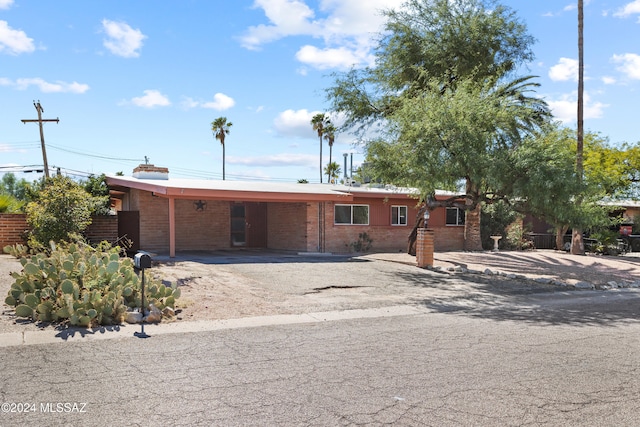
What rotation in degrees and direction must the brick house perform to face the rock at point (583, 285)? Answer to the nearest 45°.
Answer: approximately 45° to its left

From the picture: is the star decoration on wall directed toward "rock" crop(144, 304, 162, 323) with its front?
yes

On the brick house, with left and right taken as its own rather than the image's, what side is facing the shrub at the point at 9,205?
right

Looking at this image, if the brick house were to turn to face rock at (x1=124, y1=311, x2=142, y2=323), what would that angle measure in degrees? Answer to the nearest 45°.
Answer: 0° — it already faces it

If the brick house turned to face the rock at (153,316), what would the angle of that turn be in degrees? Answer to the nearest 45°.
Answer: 0° — it already faces it

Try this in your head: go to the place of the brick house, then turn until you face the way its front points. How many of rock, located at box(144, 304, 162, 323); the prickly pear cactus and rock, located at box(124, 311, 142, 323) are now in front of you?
3

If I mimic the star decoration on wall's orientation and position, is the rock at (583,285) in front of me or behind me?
in front

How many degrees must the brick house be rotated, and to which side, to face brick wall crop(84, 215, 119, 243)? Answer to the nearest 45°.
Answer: approximately 45° to its right

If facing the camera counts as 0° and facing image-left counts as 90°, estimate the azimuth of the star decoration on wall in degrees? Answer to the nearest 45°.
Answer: approximately 0°

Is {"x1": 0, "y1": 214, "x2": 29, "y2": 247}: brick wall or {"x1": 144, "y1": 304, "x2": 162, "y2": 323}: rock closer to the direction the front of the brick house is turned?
the rock

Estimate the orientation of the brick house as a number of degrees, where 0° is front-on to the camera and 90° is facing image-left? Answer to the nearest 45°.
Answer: approximately 0°

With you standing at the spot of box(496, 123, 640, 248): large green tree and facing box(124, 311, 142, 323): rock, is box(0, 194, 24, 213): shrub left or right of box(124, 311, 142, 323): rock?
right

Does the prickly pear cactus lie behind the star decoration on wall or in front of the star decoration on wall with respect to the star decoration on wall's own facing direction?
in front
